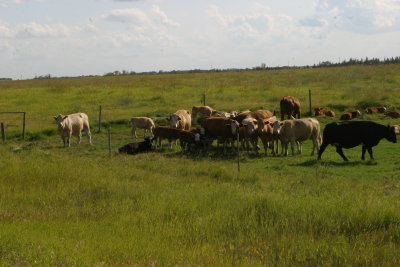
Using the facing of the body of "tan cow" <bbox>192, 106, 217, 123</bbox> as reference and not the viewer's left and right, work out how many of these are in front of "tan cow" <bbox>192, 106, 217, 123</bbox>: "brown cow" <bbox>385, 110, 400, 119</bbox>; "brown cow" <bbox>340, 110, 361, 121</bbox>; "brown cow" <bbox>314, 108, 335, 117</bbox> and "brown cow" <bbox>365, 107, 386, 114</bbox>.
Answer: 4

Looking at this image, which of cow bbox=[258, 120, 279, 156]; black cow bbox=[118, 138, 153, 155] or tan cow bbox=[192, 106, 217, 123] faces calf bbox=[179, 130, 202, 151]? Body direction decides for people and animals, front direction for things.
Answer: the black cow

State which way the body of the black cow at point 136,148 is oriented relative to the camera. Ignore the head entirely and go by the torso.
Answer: to the viewer's right

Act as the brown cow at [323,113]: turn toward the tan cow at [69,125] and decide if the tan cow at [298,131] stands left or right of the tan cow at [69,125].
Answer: left

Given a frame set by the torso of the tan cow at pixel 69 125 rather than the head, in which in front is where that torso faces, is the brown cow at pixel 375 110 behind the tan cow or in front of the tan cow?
behind

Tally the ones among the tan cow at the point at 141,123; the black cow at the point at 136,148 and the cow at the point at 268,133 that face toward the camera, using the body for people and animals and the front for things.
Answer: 1
